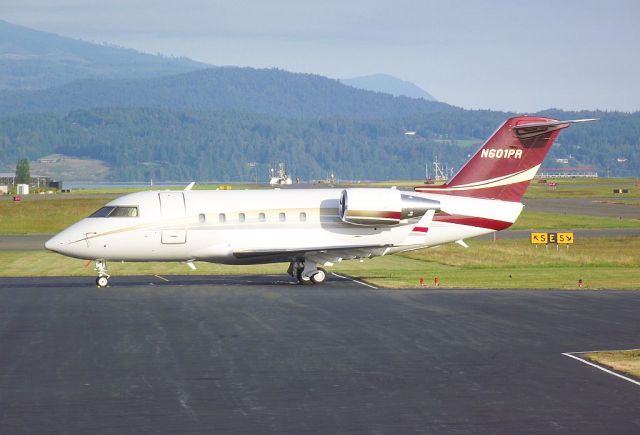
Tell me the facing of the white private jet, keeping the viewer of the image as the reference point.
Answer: facing to the left of the viewer
